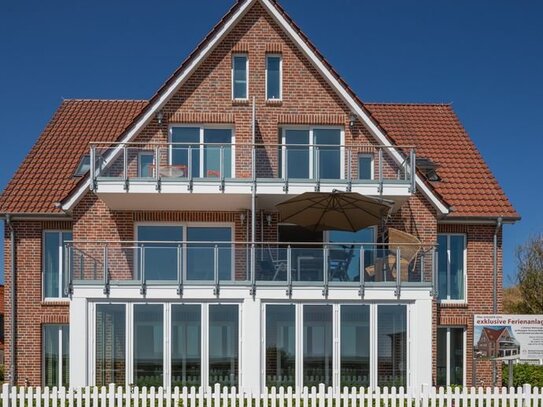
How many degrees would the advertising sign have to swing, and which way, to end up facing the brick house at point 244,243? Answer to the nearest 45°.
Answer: approximately 90° to its right

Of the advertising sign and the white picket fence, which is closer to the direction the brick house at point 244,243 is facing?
the white picket fence

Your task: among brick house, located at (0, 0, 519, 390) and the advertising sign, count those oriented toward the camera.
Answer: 2

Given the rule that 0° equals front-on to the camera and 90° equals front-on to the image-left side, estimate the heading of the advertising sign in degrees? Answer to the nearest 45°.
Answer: approximately 0°

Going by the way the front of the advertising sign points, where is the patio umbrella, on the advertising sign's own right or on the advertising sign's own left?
on the advertising sign's own right

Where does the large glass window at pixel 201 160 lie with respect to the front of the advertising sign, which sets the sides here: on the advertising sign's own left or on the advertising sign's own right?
on the advertising sign's own right

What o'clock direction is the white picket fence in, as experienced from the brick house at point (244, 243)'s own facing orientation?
The white picket fence is roughly at 12 o'clock from the brick house.
